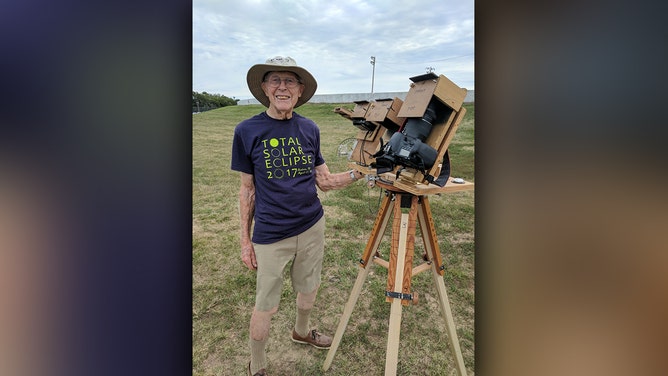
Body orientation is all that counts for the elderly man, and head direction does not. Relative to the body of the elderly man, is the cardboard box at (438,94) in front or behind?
in front

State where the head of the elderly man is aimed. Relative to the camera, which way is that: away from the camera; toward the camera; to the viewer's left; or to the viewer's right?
toward the camera

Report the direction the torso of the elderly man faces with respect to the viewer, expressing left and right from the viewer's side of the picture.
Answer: facing the viewer and to the right of the viewer

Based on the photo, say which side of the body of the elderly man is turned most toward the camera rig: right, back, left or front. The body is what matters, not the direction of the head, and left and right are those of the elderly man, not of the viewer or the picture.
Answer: left
